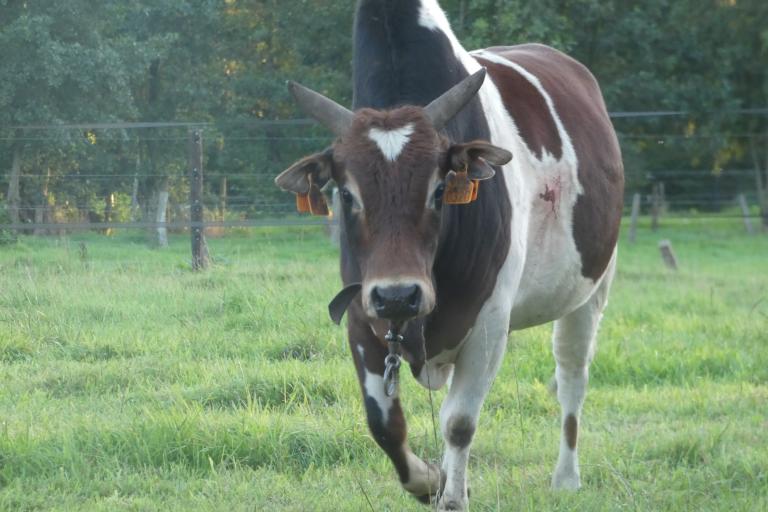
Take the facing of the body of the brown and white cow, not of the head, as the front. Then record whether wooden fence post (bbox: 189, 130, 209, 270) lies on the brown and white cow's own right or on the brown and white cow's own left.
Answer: on the brown and white cow's own right

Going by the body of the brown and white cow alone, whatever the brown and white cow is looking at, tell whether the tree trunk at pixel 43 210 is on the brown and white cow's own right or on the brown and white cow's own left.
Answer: on the brown and white cow's own right

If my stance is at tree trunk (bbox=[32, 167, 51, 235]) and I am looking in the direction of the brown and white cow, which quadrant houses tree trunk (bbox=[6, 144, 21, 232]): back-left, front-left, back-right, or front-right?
back-right

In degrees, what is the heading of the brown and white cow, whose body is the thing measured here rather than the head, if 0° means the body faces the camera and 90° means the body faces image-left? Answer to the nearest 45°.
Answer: approximately 45°

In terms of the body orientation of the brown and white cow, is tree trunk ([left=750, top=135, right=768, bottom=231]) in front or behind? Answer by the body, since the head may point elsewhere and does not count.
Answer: behind
